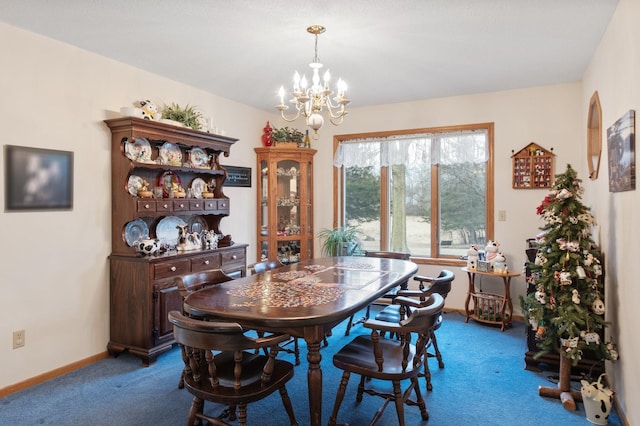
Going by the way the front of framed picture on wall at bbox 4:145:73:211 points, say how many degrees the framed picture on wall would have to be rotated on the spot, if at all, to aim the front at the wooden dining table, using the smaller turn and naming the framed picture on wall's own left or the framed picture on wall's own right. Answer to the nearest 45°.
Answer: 0° — it already faces it

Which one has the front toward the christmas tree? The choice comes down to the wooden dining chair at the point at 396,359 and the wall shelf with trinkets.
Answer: the wall shelf with trinkets

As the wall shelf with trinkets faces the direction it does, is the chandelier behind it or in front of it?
in front

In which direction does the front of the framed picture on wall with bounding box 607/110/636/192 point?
to the viewer's left

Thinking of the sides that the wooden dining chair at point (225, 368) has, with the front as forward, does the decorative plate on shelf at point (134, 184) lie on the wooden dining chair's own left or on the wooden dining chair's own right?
on the wooden dining chair's own left

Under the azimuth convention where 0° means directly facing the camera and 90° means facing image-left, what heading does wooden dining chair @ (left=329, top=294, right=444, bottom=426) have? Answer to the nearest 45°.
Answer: approximately 135°

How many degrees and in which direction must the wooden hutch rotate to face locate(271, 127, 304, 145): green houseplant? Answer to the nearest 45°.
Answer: approximately 90° to its left

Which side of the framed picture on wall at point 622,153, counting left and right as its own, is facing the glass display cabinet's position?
front

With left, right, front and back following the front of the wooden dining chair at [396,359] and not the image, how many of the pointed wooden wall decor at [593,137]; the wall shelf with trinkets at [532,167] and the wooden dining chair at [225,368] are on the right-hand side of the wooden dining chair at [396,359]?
2

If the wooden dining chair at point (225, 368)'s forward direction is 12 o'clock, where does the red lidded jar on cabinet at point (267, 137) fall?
The red lidded jar on cabinet is roughly at 11 o'clock from the wooden dining chair.

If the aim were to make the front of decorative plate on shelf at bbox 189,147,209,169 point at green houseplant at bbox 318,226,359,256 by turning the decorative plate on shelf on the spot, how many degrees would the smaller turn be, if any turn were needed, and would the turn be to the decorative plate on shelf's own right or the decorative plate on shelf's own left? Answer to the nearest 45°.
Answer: approximately 45° to the decorative plate on shelf's own left

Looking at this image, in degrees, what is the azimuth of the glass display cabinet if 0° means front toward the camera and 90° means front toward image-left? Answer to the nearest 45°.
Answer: approximately 0°

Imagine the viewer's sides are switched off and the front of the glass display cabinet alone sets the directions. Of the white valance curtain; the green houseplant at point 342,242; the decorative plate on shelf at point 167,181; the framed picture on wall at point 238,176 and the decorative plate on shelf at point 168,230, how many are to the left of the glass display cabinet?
2

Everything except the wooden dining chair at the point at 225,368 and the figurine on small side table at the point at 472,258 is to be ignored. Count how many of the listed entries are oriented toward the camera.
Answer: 1
